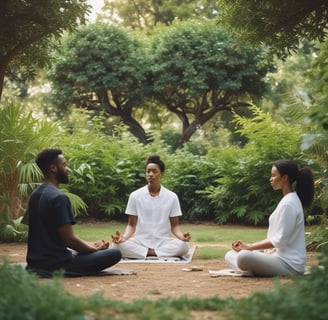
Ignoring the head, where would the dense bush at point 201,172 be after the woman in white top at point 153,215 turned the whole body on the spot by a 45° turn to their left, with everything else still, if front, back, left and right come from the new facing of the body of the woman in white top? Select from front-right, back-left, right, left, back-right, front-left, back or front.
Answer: back-left

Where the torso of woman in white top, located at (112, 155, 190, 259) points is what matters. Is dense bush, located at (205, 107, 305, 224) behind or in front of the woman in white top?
behind

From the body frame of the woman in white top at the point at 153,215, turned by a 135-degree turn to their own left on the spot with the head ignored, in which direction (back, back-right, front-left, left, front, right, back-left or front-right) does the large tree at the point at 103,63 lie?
front-left

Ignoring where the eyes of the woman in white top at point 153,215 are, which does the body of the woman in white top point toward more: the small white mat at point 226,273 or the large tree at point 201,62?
the small white mat

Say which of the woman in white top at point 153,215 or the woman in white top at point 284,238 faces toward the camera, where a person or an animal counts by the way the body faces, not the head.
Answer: the woman in white top at point 153,215

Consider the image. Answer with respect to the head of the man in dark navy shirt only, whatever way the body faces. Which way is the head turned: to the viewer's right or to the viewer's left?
to the viewer's right

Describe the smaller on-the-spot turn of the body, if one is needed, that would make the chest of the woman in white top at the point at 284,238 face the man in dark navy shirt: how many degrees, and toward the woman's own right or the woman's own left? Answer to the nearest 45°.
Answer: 0° — they already face them

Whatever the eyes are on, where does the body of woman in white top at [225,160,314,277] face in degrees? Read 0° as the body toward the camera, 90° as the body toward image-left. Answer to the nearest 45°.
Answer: approximately 90°

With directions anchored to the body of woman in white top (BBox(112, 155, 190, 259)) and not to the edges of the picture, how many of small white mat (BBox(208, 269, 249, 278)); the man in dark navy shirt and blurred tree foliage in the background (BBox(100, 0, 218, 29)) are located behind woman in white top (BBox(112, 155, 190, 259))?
1

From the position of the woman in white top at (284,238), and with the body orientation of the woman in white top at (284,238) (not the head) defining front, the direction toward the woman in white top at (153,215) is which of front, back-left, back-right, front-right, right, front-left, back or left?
front-right

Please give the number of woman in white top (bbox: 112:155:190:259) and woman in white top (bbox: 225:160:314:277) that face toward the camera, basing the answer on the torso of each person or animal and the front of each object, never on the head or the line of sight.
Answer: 1

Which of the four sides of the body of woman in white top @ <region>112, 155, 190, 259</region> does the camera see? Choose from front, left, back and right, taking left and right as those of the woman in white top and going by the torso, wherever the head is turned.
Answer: front

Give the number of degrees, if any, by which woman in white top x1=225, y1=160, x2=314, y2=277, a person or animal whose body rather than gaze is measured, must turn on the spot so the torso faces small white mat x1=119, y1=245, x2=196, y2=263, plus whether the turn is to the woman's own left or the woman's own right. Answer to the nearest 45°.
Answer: approximately 45° to the woman's own right

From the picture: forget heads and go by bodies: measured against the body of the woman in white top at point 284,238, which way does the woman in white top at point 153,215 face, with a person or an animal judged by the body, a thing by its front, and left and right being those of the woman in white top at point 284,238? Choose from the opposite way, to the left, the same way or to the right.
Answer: to the left

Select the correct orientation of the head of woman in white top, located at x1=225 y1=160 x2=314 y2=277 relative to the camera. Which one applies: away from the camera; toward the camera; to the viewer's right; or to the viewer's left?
to the viewer's left
